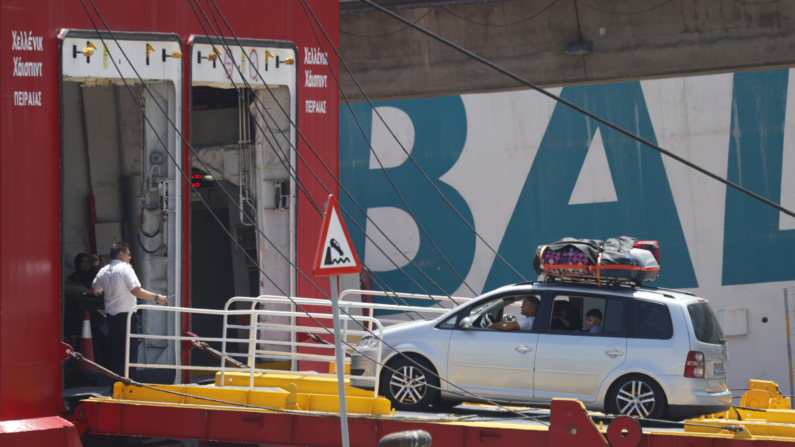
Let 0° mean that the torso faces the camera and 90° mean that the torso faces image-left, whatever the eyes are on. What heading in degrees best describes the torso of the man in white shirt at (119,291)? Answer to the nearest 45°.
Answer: approximately 225°

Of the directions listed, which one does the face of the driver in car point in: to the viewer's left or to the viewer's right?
to the viewer's left

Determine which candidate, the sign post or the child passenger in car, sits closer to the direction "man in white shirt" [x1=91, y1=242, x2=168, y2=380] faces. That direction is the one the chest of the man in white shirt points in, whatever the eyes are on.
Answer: the child passenger in car

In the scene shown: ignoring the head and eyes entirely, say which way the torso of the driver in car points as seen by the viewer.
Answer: to the viewer's left

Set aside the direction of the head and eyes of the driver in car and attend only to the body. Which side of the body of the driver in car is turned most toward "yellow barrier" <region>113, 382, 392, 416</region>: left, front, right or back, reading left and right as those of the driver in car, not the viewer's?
front

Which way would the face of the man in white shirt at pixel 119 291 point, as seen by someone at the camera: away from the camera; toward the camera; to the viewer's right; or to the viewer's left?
to the viewer's right

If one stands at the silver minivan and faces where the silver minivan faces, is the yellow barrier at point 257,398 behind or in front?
in front

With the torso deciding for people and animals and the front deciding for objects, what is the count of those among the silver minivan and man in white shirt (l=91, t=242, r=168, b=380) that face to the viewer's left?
1

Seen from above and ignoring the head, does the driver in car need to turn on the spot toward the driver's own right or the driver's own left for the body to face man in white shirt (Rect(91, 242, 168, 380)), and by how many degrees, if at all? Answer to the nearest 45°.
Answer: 0° — they already face them

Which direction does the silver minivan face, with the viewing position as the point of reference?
facing to the left of the viewer

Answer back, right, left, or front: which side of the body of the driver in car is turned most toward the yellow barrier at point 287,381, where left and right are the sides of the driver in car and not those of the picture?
front

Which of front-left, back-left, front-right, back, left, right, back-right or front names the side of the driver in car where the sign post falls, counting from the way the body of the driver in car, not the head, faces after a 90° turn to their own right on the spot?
back-left

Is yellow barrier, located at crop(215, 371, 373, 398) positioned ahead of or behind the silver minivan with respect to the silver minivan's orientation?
ahead
